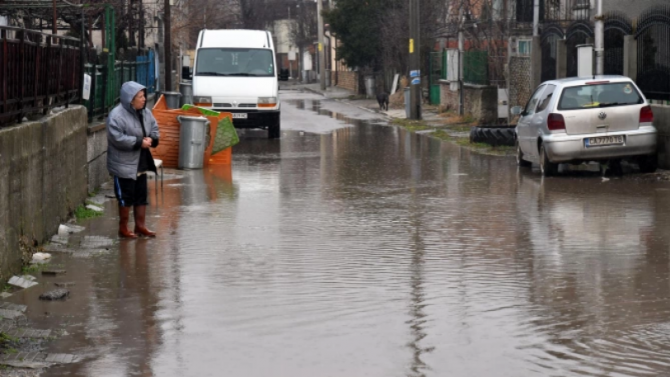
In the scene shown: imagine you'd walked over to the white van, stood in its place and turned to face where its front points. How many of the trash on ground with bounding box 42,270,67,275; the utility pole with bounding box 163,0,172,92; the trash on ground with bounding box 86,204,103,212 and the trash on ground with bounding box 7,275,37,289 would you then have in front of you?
3

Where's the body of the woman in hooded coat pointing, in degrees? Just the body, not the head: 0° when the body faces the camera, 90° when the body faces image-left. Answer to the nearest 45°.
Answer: approximately 315°

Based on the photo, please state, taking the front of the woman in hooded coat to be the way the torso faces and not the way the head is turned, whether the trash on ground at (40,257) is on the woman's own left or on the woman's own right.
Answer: on the woman's own right

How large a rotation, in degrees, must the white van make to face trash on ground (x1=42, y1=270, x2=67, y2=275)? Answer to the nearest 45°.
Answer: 0° — it already faces it

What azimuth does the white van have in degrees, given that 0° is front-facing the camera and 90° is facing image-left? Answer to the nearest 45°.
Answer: approximately 0°

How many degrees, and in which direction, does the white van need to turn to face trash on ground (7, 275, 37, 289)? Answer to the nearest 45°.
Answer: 0° — it already faces it

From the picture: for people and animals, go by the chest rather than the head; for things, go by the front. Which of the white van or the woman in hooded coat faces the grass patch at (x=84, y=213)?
the white van

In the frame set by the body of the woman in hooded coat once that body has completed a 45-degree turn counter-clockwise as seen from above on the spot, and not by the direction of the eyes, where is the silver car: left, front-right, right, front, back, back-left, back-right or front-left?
front-left

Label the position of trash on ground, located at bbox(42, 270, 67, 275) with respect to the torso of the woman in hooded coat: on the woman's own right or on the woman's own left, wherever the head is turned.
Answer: on the woman's own right

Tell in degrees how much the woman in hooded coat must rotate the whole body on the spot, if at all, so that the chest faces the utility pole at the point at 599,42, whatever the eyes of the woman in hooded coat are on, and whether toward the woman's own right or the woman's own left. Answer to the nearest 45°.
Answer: approximately 90° to the woman's own left

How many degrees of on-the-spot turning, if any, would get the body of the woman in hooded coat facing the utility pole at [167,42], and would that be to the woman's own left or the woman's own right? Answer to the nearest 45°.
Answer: approximately 135° to the woman's own left
